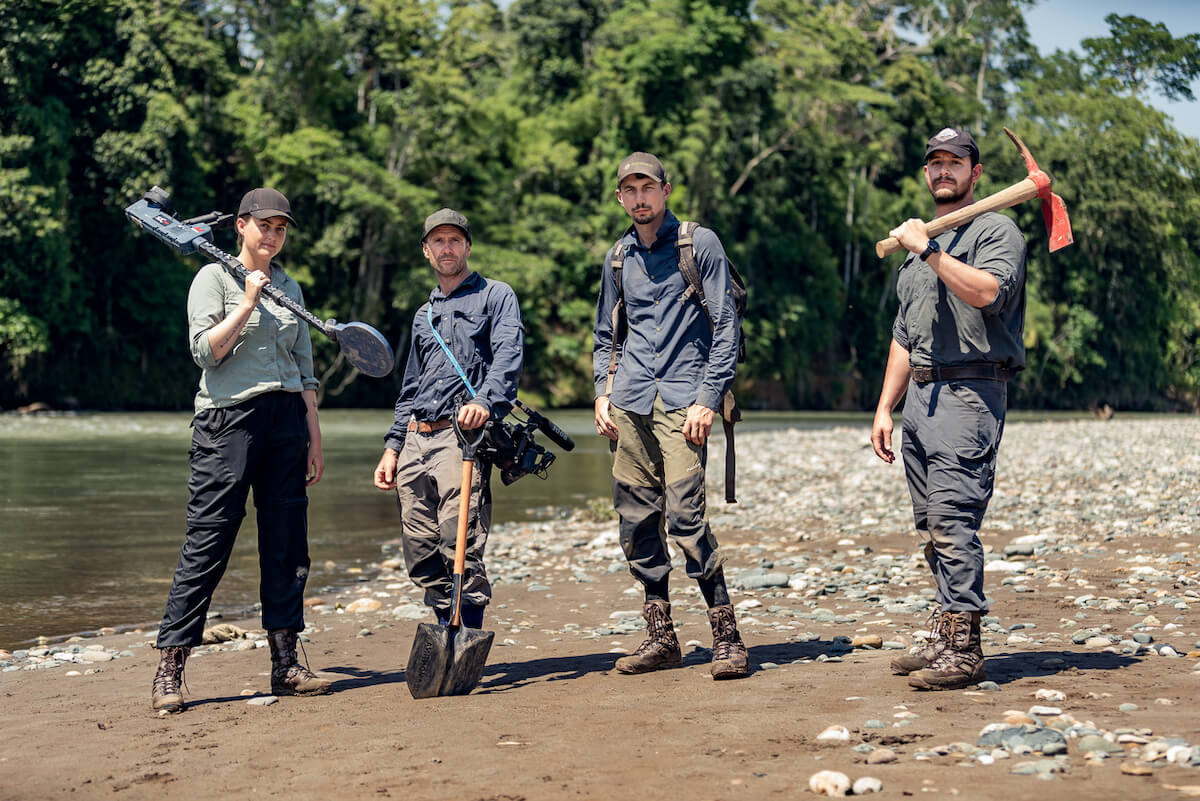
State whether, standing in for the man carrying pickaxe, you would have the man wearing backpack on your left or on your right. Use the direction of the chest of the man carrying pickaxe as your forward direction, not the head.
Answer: on your right

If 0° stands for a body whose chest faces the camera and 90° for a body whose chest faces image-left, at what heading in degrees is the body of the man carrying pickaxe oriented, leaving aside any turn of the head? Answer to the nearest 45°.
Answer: approximately 45°

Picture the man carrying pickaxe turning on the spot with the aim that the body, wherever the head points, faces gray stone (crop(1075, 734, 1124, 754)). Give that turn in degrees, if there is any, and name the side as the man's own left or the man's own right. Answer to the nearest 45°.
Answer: approximately 45° to the man's own left

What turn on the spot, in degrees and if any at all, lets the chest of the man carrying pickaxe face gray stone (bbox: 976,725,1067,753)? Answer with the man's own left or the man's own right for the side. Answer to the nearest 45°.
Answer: approximately 45° to the man's own left
